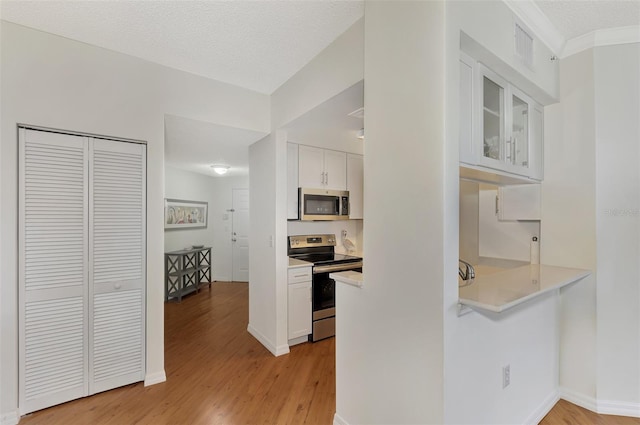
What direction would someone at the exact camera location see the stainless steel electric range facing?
facing the viewer and to the right of the viewer

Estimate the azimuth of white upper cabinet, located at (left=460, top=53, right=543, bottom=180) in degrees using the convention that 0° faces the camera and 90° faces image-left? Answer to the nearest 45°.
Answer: approximately 315°

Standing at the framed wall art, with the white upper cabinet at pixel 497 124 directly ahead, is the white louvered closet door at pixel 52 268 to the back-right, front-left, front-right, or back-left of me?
front-right

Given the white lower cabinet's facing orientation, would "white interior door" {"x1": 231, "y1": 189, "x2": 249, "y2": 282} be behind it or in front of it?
behind

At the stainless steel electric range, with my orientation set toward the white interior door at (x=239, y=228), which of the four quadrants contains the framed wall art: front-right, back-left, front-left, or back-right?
front-left

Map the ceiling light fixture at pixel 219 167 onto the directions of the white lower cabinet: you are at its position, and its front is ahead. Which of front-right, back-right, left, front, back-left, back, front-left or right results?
back

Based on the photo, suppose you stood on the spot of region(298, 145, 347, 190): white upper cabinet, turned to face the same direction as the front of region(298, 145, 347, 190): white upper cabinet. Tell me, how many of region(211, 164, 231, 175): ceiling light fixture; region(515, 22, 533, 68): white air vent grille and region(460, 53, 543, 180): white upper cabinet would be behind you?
1

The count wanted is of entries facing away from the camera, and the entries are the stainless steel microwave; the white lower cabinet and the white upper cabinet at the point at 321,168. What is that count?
0

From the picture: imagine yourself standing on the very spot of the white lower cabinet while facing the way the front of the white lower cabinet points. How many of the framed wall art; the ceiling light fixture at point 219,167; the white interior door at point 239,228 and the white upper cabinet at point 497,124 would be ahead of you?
1

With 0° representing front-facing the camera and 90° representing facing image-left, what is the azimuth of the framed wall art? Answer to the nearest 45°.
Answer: approximately 315°

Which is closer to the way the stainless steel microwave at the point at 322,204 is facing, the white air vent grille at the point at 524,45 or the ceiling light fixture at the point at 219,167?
the white air vent grille
